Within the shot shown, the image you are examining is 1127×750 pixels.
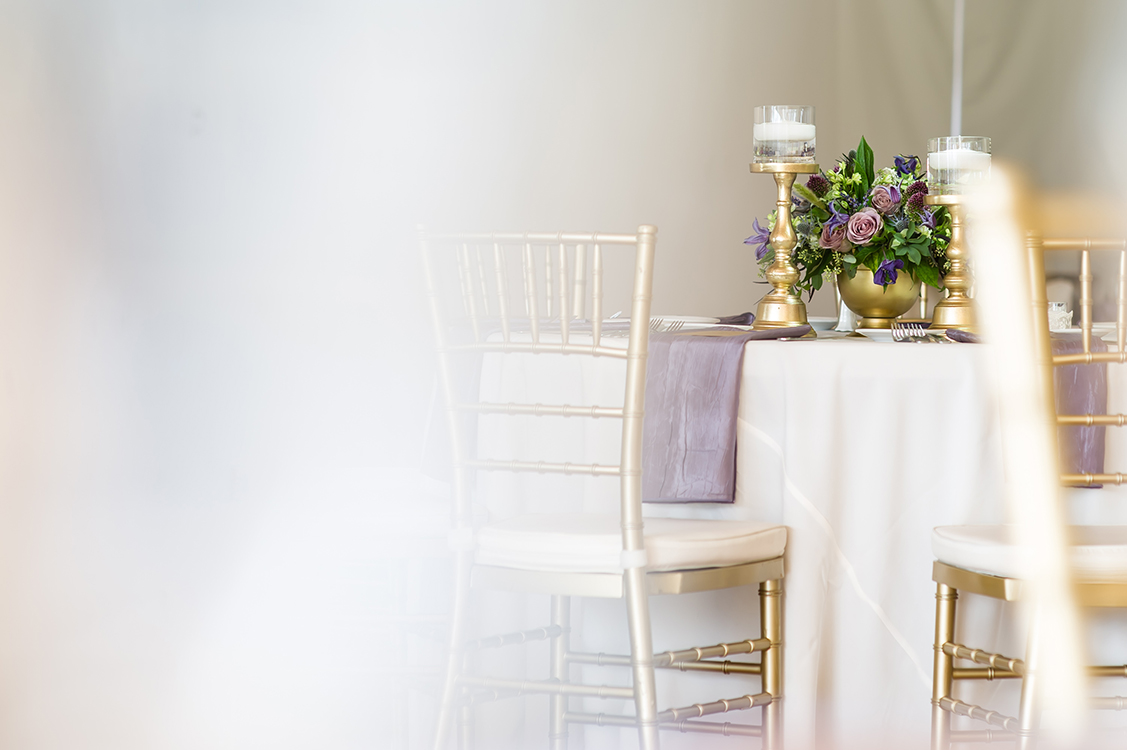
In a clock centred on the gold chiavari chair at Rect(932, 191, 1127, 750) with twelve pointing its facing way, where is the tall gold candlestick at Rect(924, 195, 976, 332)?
The tall gold candlestick is roughly at 1 o'clock from the gold chiavari chair.

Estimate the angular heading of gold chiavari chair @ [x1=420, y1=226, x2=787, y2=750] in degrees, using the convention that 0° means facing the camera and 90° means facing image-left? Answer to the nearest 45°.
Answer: approximately 225°

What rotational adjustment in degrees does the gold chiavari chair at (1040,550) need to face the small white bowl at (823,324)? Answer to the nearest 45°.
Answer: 0° — it already faces it

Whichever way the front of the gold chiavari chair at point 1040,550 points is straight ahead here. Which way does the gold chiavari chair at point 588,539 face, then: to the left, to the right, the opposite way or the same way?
to the right

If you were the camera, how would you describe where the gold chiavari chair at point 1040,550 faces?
facing away from the viewer and to the left of the viewer
